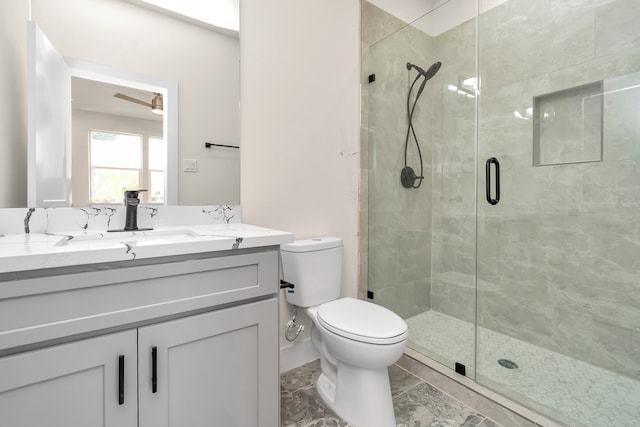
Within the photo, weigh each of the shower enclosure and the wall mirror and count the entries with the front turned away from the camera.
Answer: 0

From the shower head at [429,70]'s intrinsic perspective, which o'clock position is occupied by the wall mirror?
The wall mirror is roughly at 3 o'clock from the shower head.

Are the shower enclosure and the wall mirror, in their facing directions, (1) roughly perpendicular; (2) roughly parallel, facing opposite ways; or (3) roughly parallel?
roughly perpendicular

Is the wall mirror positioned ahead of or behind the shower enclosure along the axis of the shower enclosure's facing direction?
ahead

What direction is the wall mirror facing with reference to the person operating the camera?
facing the viewer

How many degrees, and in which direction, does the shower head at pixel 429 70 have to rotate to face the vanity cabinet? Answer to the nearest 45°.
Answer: approximately 90° to its right

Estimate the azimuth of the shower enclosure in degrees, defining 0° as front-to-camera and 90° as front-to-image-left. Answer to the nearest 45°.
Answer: approximately 45°

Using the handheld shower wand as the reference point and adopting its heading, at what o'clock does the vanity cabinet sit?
The vanity cabinet is roughly at 2 o'clock from the handheld shower wand.

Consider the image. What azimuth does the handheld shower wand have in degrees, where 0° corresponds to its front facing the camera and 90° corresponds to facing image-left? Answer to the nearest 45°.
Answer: approximately 315°

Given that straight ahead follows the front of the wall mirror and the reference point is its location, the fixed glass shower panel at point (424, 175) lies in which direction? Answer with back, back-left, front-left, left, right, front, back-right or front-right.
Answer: left

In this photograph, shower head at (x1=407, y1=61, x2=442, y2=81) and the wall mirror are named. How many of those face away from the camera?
0

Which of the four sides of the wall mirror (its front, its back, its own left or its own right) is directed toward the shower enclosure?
left
